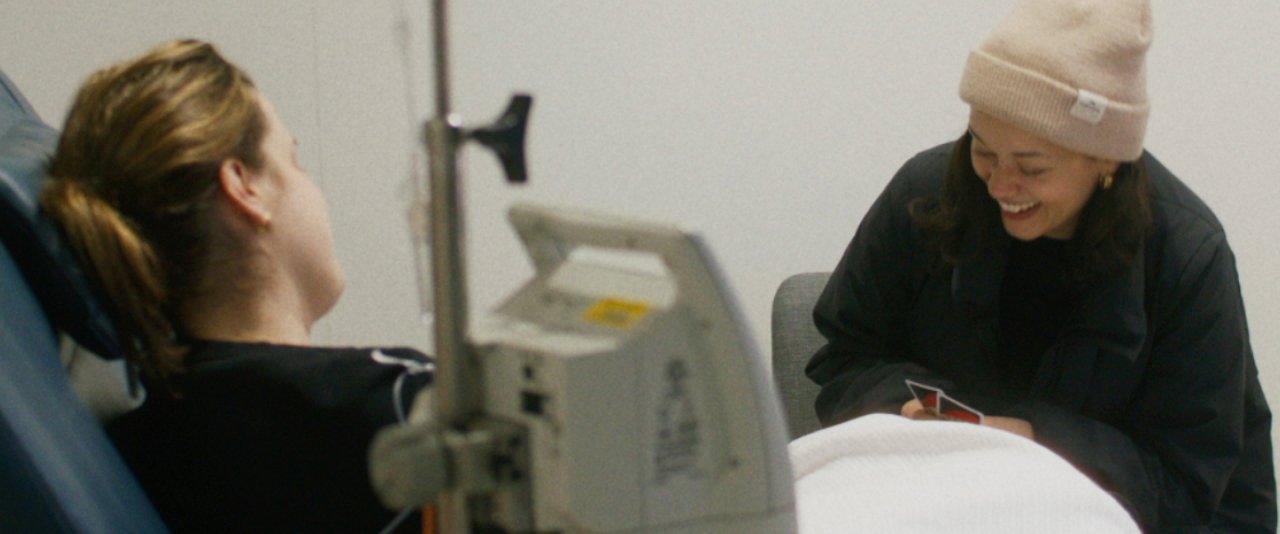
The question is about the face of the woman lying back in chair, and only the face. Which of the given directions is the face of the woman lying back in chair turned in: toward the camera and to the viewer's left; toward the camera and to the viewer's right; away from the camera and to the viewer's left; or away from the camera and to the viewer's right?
away from the camera and to the viewer's right

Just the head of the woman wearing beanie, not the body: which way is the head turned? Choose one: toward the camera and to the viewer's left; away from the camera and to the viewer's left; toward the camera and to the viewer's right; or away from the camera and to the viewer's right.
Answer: toward the camera and to the viewer's left

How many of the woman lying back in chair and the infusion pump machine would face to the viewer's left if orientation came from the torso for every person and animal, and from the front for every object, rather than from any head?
0

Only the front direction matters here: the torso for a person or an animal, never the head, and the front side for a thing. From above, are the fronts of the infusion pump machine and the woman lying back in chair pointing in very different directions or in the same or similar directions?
same or similar directions

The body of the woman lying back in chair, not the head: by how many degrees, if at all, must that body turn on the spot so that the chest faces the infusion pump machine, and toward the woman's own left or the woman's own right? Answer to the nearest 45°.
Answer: approximately 90° to the woman's own right

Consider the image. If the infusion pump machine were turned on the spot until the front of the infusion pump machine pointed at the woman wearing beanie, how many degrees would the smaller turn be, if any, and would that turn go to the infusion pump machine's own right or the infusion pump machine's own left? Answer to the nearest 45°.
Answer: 0° — it already faces them

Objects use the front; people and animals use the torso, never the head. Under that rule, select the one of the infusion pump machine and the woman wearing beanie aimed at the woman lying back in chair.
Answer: the woman wearing beanie

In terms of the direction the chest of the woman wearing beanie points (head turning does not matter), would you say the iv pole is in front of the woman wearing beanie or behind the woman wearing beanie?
in front

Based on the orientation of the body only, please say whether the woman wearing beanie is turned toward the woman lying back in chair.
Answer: yes

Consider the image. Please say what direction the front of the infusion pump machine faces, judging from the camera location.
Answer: facing away from the viewer and to the right of the viewer

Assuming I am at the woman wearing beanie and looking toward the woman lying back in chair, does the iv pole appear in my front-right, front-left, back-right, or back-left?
front-left

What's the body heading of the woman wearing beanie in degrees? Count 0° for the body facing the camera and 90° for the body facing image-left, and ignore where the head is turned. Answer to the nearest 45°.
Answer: approximately 45°

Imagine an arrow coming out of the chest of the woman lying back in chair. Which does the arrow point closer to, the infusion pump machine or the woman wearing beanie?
the woman wearing beanie

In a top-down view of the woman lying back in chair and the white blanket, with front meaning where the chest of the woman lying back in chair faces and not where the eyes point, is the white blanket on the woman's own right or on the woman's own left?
on the woman's own right

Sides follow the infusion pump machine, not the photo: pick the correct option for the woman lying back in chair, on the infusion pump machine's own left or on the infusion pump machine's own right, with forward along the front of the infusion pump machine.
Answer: on the infusion pump machine's own left
